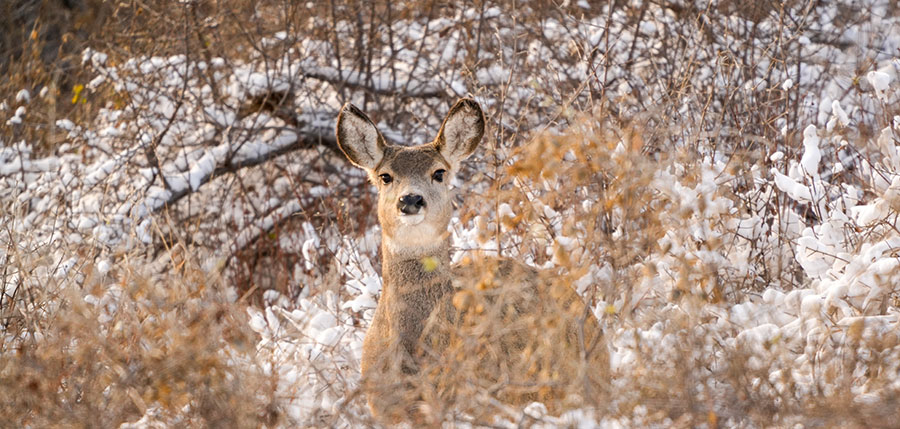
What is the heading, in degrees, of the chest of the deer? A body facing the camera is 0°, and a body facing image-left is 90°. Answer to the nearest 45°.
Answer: approximately 45°
